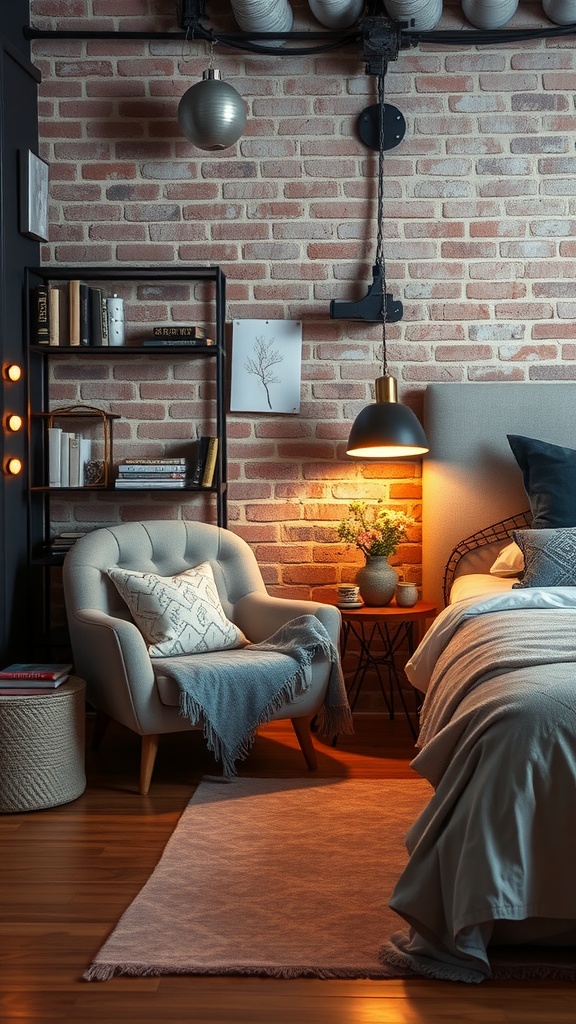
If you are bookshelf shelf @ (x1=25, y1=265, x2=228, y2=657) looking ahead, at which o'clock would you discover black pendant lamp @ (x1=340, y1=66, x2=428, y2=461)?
The black pendant lamp is roughly at 10 o'clock from the bookshelf shelf.

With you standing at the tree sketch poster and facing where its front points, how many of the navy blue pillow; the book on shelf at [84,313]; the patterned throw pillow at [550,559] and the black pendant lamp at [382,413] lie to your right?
1

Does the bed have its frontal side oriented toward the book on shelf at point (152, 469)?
no

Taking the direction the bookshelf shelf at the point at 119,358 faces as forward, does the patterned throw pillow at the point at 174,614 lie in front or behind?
in front

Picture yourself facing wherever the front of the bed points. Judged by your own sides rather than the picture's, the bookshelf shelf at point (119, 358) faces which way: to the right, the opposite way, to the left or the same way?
the same way

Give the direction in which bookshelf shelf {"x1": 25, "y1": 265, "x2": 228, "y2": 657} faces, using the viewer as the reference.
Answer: facing the viewer

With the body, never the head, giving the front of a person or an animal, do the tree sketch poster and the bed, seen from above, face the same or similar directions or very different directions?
same or similar directions

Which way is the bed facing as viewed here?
toward the camera

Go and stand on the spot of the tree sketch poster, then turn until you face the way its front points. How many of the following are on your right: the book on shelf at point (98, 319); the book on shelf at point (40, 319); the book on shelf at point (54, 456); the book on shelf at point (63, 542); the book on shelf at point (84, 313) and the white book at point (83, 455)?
6

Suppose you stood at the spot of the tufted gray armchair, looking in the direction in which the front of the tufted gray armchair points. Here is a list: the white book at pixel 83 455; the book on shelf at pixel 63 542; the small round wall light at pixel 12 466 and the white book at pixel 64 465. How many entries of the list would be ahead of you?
0
